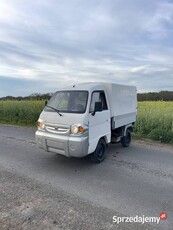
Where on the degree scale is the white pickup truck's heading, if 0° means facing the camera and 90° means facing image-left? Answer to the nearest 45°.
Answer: approximately 45°
